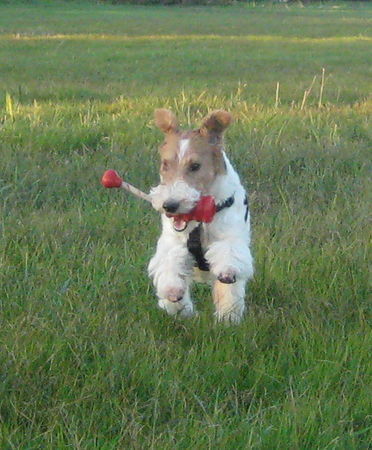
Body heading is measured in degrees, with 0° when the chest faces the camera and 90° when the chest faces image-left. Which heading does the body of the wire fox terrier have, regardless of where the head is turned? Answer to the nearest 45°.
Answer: approximately 0°
